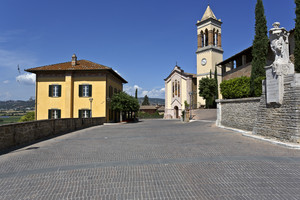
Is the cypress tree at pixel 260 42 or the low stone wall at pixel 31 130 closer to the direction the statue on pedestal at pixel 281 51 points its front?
the low stone wall

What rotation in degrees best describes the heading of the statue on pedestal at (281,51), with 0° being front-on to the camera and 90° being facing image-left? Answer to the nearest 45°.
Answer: approximately 45°

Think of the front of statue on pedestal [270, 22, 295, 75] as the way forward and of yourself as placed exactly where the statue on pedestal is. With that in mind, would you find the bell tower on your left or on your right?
on your right

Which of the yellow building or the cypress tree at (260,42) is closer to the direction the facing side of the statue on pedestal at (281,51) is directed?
the yellow building

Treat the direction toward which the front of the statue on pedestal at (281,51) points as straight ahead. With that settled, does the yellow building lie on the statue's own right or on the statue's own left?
on the statue's own right

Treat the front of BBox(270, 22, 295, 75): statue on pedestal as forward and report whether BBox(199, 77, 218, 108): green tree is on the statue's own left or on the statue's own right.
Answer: on the statue's own right

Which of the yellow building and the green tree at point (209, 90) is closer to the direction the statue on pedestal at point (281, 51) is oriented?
the yellow building

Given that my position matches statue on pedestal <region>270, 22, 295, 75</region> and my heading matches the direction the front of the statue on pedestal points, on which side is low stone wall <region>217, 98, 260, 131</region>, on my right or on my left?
on my right

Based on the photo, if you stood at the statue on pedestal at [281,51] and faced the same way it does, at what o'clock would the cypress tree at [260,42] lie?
The cypress tree is roughly at 4 o'clock from the statue on pedestal.
